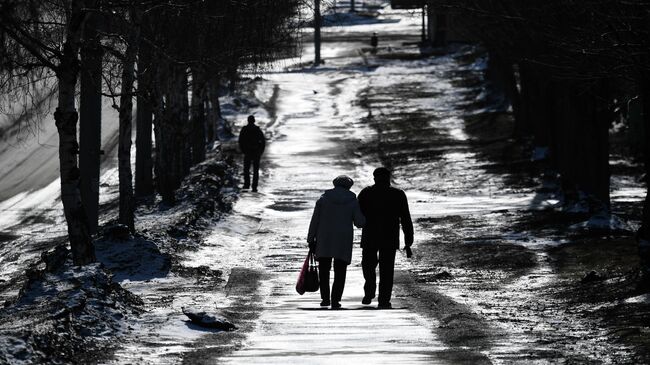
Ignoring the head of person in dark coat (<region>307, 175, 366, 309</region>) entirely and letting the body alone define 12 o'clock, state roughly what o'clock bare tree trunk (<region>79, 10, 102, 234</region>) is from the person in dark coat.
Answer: The bare tree trunk is roughly at 11 o'clock from the person in dark coat.

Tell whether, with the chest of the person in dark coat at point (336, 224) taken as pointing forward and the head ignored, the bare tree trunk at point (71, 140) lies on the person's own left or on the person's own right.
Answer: on the person's own left

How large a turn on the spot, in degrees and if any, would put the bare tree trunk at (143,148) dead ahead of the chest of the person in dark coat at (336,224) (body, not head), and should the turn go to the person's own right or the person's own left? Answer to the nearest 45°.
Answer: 0° — they already face it

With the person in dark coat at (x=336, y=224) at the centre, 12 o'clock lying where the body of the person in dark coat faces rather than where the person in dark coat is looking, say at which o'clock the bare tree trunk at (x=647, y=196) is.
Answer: The bare tree trunk is roughly at 2 o'clock from the person in dark coat.

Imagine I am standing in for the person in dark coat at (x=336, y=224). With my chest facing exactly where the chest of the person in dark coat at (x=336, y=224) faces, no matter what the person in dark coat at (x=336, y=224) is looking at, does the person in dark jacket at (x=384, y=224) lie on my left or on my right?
on my right

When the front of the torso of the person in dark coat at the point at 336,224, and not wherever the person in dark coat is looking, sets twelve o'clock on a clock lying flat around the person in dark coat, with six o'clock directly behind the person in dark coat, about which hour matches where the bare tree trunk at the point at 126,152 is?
The bare tree trunk is roughly at 11 o'clock from the person in dark coat.

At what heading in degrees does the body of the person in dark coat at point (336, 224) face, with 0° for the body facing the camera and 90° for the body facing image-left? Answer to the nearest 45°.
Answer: approximately 180°

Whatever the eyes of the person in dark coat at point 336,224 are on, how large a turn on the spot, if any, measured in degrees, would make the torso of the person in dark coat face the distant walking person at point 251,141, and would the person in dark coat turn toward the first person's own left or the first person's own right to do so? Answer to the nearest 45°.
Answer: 0° — they already face them
